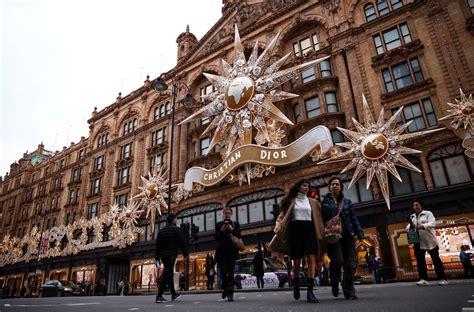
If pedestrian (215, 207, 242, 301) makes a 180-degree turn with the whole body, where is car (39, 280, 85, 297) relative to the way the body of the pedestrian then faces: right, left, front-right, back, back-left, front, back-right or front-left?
front-left

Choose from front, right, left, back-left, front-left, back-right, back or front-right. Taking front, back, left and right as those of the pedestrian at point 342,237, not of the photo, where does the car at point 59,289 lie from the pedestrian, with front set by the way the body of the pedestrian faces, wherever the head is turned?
back-right

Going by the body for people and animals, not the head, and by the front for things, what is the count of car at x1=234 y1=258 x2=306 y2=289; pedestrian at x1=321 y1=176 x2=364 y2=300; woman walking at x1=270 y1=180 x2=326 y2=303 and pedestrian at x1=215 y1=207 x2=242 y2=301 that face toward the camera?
3

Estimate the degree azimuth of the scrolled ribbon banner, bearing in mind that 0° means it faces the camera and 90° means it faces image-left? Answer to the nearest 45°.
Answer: approximately 45°

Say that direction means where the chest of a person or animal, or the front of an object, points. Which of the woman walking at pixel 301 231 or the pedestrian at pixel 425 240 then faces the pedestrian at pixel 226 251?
the pedestrian at pixel 425 240
